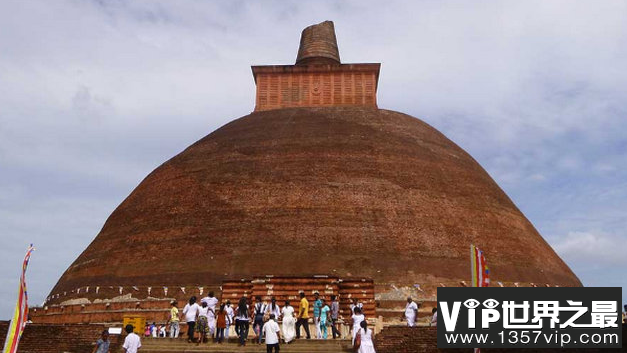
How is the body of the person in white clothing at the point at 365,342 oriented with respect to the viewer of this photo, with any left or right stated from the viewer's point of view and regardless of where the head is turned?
facing away from the viewer

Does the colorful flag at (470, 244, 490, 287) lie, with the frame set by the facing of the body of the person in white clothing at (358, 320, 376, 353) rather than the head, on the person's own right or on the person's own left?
on the person's own right

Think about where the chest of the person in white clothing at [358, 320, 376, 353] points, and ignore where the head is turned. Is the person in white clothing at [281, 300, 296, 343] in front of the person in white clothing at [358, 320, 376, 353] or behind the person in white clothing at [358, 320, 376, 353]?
in front

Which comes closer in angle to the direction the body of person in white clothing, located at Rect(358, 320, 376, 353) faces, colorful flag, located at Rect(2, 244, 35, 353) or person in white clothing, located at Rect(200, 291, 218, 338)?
the person in white clothing

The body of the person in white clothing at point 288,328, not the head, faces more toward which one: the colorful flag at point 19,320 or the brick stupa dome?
the brick stupa dome

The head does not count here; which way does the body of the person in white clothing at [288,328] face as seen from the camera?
away from the camera

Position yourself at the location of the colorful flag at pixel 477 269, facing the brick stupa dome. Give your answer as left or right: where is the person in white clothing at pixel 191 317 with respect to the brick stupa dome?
left
